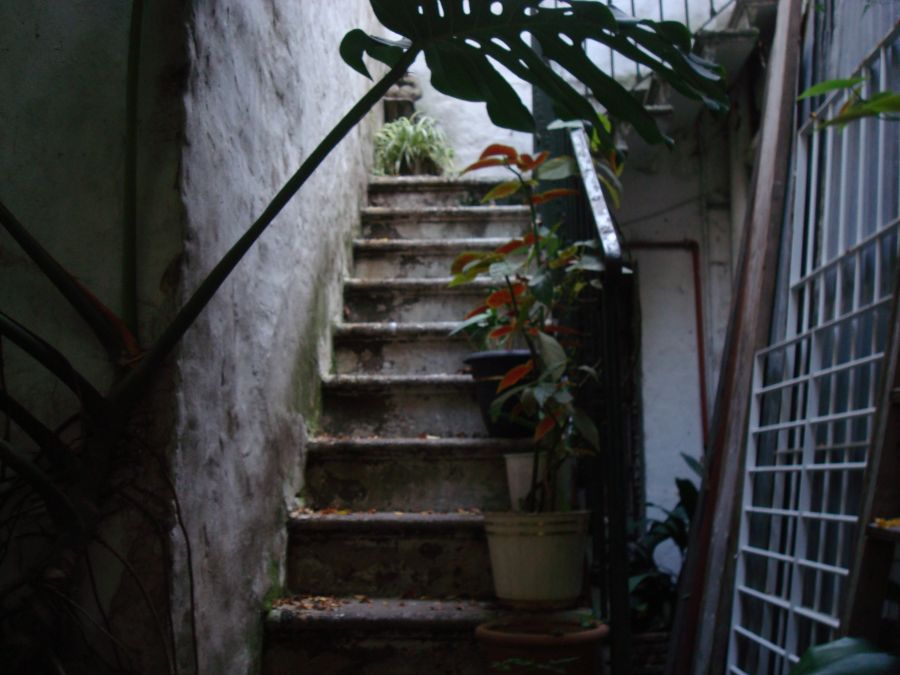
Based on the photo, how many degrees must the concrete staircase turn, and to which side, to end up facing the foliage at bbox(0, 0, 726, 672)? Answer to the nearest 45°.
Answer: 0° — it already faces it

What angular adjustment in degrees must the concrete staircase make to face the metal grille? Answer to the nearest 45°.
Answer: approximately 45° to its left

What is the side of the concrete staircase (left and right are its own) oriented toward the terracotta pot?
front

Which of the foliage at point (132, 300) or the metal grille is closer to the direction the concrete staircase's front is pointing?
the foliage

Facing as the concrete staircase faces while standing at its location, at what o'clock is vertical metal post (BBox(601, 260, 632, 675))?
The vertical metal post is roughly at 11 o'clock from the concrete staircase.

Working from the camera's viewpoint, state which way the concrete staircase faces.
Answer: facing the viewer
